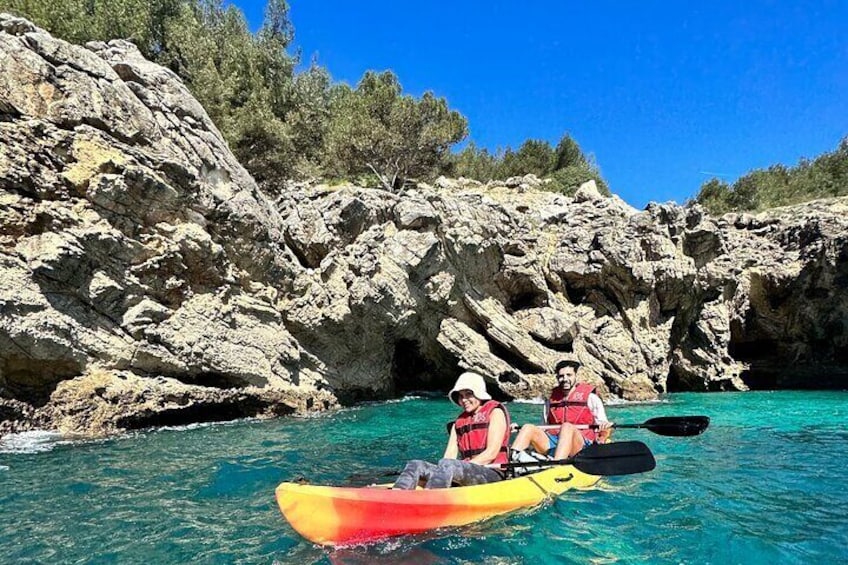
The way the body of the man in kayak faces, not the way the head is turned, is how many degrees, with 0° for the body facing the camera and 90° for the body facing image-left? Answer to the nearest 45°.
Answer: approximately 45°

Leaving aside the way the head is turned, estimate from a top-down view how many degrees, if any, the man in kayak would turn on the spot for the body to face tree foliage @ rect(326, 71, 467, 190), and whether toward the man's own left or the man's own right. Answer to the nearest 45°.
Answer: approximately 90° to the man's own right

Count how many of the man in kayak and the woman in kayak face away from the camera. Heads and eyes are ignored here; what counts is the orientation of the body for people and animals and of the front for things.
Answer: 0

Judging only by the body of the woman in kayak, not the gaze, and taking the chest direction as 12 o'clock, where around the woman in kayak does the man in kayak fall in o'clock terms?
The man in kayak is roughly at 6 o'clock from the woman in kayak.

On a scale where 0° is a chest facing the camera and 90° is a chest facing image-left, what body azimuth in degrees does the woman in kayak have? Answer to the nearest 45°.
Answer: approximately 45°

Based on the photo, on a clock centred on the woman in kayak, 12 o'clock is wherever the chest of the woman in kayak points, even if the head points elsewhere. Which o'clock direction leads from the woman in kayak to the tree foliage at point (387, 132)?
The tree foliage is roughly at 4 o'clock from the woman in kayak.
